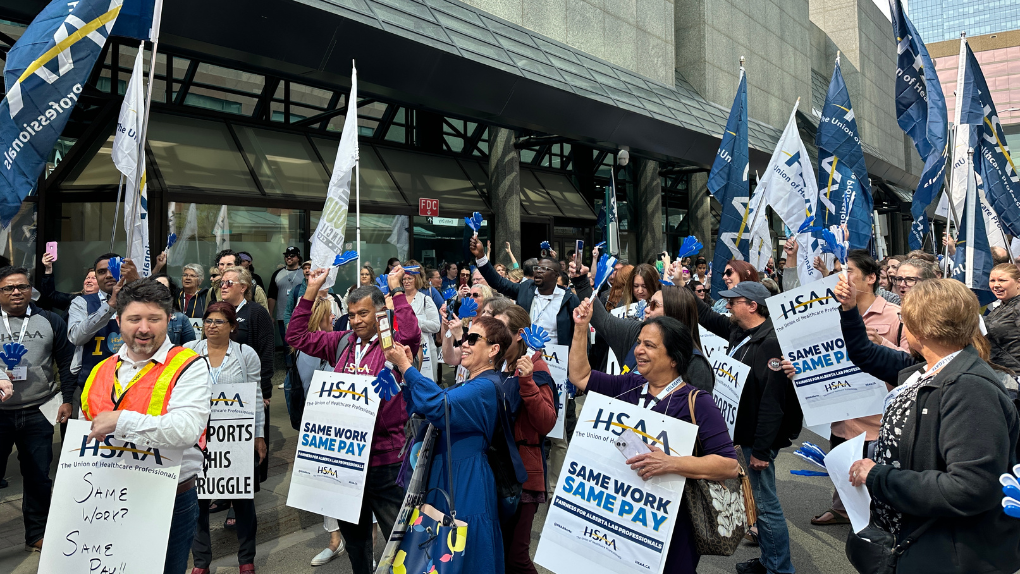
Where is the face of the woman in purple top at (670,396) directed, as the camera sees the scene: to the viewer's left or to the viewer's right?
to the viewer's left

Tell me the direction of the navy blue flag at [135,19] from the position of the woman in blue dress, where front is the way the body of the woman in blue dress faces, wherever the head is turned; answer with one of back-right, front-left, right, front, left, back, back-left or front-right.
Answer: front-right

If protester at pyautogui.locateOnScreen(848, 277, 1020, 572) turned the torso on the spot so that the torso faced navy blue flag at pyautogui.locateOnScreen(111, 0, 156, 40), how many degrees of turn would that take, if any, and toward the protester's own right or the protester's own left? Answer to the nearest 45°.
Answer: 0° — they already face it

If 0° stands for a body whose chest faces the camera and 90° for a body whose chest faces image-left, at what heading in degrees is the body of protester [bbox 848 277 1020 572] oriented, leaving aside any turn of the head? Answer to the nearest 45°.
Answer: approximately 90°

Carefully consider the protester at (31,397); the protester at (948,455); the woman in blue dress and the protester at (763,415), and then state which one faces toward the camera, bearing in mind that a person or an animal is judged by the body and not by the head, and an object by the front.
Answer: the protester at (31,397)

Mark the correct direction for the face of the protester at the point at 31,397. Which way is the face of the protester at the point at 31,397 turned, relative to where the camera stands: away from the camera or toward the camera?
toward the camera

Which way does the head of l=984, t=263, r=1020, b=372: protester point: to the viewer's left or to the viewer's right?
to the viewer's left

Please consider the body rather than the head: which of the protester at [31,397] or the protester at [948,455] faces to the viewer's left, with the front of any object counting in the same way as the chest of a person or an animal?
the protester at [948,455]

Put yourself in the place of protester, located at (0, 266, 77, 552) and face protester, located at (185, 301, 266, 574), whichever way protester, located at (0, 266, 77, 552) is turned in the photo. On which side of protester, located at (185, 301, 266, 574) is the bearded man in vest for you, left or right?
right

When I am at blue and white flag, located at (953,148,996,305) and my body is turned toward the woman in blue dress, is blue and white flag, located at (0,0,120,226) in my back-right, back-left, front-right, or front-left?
front-right

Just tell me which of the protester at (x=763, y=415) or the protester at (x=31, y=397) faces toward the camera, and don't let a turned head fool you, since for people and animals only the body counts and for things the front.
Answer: the protester at (x=31, y=397)

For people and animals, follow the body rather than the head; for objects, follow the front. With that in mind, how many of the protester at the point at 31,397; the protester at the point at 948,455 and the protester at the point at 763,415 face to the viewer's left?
2

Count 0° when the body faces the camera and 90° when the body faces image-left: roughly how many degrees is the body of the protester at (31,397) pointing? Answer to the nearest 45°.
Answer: approximately 0°
